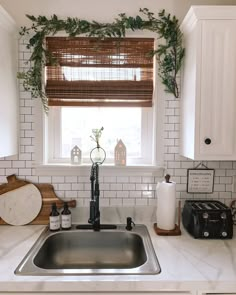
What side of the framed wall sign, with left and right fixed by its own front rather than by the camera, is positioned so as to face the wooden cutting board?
right

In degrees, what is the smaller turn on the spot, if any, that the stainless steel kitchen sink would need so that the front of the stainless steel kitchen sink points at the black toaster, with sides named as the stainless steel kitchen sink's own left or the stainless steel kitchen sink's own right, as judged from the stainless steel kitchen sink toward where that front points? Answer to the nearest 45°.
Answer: approximately 90° to the stainless steel kitchen sink's own left

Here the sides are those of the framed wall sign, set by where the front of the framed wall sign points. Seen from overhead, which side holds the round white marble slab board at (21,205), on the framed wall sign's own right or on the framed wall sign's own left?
on the framed wall sign's own right

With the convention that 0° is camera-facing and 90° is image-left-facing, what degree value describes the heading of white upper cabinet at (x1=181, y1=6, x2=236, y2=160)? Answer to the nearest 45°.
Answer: approximately 0°

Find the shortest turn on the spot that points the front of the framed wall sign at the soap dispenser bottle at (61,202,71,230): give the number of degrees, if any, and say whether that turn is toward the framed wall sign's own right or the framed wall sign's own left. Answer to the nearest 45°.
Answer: approximately 45° to the framed wall sign's own right

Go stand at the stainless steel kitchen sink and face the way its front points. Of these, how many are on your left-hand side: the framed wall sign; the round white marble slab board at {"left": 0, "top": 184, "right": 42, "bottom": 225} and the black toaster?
2

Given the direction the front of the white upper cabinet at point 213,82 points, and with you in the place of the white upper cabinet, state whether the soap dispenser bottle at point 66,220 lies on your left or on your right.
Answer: on your right

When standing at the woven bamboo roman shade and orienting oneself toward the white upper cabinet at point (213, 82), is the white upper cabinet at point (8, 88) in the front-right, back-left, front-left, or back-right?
back-right
